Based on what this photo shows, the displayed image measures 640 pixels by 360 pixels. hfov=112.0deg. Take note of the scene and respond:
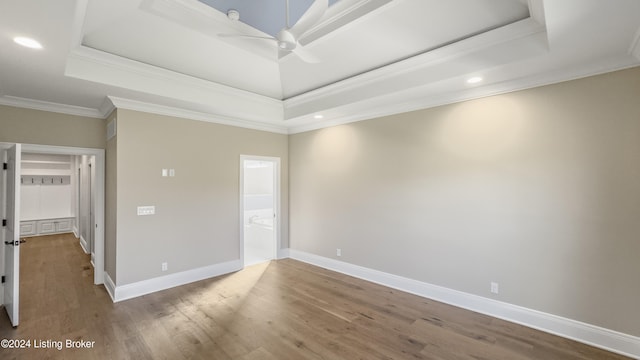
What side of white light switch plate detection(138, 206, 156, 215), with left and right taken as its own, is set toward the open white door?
right

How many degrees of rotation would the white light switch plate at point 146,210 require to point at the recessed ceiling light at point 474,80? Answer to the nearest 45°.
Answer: approximately 45° to its left

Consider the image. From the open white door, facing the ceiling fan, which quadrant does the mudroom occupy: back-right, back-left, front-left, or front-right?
back-left
